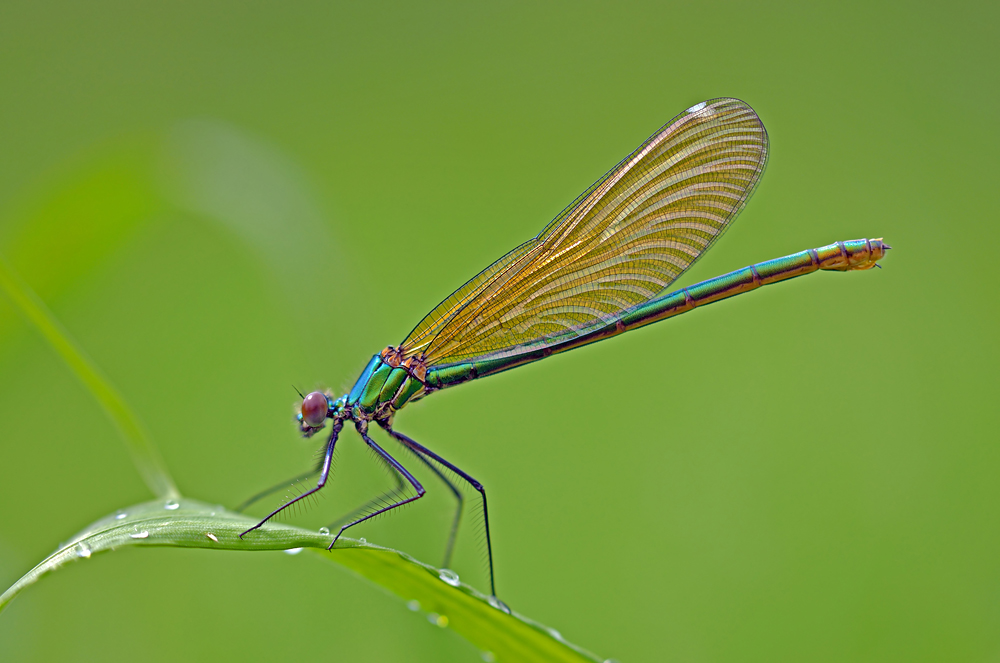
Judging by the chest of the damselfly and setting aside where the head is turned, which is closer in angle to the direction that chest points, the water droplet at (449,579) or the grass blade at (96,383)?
the grass blade

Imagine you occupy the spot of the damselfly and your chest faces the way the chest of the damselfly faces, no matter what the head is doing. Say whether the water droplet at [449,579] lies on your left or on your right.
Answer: on your left

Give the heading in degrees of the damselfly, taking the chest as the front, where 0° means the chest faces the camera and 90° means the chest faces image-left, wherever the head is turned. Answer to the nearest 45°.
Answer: approximately 90°
